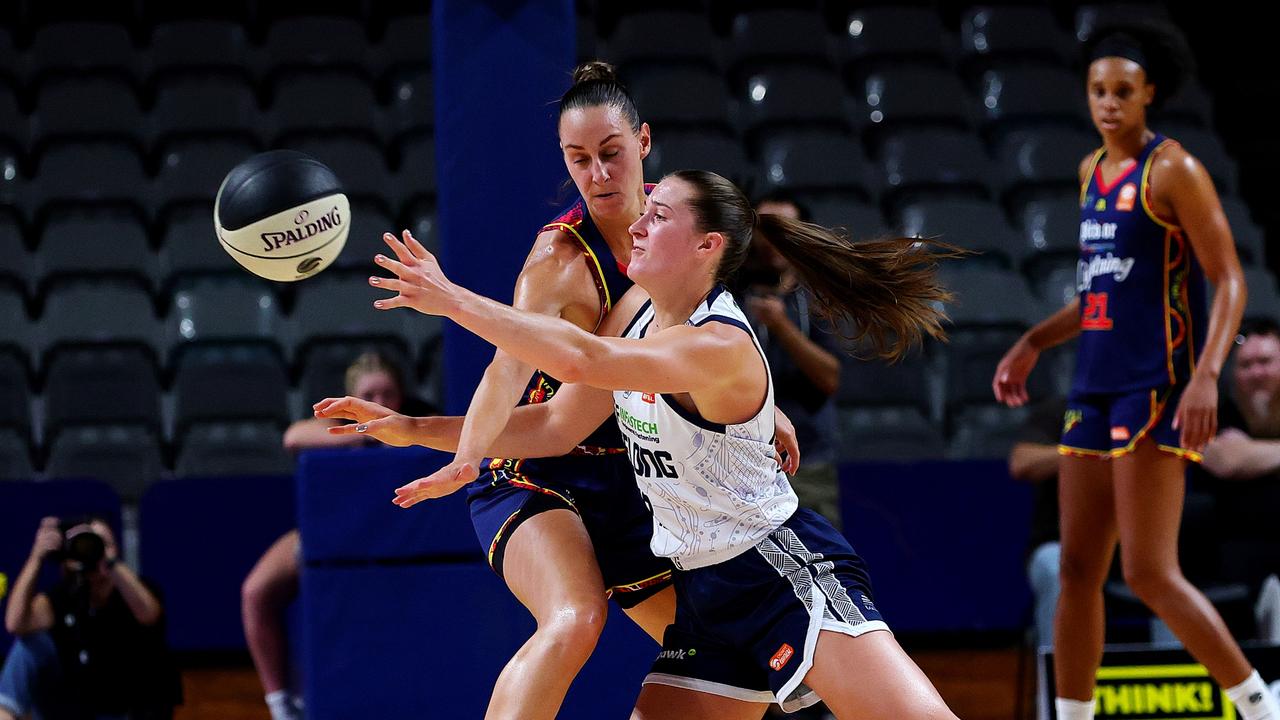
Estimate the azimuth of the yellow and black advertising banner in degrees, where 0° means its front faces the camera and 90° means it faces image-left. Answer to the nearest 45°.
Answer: approximately 0°

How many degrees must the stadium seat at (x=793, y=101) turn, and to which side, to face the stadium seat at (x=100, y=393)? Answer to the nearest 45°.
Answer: approximately 45° to its right

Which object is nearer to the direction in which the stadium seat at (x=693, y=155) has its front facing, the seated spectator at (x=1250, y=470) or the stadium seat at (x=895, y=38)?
the seated spectator

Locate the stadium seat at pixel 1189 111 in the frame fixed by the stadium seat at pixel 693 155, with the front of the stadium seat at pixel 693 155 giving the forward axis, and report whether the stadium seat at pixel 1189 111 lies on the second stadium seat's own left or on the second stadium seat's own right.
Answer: on the second stadium seat's own left

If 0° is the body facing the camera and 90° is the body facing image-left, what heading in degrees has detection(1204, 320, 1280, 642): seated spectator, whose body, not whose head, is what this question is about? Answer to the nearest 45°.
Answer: approximately 0°

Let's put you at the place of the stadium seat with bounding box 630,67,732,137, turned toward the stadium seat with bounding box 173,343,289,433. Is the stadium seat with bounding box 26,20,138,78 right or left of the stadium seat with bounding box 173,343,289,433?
right

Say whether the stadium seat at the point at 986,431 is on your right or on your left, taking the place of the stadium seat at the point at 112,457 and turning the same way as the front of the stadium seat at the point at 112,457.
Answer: on your left

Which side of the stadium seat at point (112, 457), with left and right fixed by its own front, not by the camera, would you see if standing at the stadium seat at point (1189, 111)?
left

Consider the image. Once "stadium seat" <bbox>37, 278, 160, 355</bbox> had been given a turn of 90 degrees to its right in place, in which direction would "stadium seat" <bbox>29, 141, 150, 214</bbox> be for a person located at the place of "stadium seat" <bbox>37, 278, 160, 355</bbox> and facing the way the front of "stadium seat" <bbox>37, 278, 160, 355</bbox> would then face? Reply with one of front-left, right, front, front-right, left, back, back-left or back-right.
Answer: right
